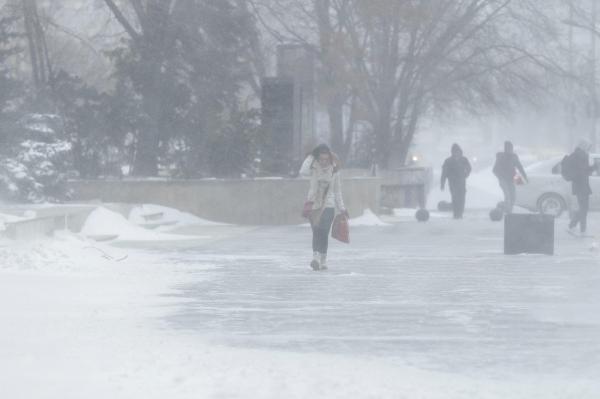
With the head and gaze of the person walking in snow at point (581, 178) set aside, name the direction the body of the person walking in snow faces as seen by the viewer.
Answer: to the viewer's right

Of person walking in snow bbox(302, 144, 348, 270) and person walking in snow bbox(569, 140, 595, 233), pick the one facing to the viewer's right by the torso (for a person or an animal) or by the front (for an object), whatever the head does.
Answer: person walking in snow bbox(569, 140, 595, 233)

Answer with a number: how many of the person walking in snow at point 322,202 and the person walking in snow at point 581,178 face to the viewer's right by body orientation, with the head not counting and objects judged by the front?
1

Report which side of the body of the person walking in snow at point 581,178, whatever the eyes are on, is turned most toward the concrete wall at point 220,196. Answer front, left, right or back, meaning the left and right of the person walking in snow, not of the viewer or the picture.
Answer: back

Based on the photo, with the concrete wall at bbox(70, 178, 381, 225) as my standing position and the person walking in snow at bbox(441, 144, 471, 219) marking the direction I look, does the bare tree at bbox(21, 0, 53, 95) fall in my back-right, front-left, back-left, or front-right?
back-left

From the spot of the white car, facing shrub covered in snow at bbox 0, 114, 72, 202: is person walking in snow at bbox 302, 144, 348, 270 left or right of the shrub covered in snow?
left

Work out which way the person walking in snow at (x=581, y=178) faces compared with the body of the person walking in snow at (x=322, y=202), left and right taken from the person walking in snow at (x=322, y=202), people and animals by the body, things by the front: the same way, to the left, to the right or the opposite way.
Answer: to the left

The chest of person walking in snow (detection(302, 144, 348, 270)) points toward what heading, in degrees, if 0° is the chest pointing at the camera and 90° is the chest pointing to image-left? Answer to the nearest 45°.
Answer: approximately 0°
